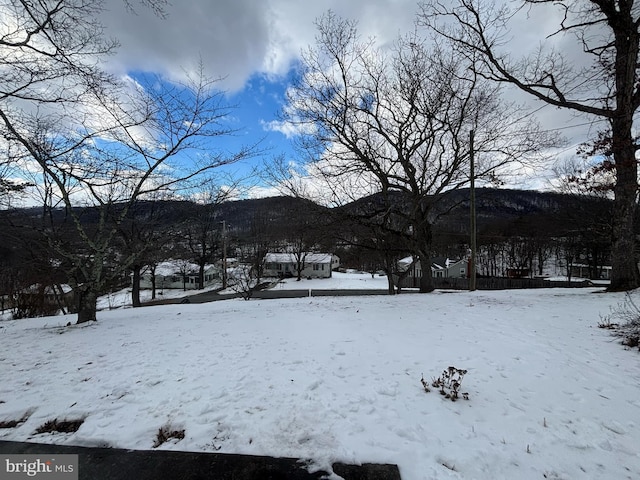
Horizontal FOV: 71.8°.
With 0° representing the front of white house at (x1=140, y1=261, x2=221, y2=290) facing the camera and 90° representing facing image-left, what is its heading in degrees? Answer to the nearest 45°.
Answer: approximately 0°

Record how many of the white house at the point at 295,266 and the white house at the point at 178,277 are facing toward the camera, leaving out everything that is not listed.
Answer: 2

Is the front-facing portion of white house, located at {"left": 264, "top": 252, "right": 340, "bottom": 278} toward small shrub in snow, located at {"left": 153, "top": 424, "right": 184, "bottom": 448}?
yes

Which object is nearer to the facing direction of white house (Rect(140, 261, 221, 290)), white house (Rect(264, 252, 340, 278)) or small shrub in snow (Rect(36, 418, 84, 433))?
the small shrub in snow

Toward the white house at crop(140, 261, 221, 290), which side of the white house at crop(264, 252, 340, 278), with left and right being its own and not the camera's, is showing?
right

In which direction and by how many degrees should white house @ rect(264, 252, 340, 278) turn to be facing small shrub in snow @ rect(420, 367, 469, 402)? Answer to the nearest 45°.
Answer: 0° — it already faces it

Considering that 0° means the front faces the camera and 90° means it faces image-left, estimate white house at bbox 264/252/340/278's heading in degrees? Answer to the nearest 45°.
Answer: approximately 0°

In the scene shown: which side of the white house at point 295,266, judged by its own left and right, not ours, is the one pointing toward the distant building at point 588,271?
left

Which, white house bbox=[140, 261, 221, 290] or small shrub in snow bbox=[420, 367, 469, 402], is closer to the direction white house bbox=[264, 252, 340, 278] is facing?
the small shrub in snow

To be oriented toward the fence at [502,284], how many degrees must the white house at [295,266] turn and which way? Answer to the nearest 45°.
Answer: approximately 45° to its left

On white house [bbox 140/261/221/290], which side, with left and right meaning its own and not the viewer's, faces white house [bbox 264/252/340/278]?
left

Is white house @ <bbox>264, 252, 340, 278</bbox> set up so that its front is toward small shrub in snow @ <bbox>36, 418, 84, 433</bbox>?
yes
